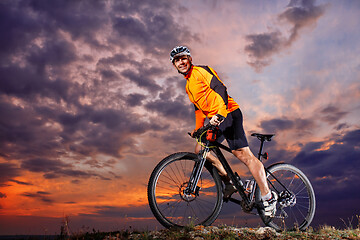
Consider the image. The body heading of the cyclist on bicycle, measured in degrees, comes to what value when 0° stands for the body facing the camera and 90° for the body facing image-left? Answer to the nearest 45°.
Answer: approximately 45°
